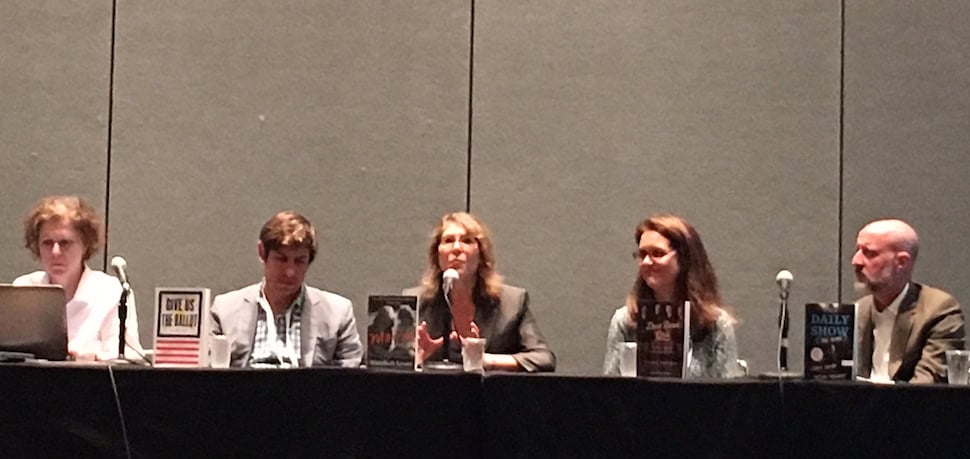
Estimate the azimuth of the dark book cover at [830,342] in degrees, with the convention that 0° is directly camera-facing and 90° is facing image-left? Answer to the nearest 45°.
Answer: approximately 0°

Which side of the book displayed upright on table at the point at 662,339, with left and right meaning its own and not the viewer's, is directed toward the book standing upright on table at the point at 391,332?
right

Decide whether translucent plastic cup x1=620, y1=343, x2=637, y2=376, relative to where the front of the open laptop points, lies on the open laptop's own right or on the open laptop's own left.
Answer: on the open laptop's own right

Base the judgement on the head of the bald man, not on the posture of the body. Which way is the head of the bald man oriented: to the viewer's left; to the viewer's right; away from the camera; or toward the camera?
to the viewer's left

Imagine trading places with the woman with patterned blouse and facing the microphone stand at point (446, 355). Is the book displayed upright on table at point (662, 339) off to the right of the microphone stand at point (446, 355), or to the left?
left

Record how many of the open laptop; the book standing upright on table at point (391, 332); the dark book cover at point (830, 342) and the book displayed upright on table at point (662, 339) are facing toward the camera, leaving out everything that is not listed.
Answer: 3
